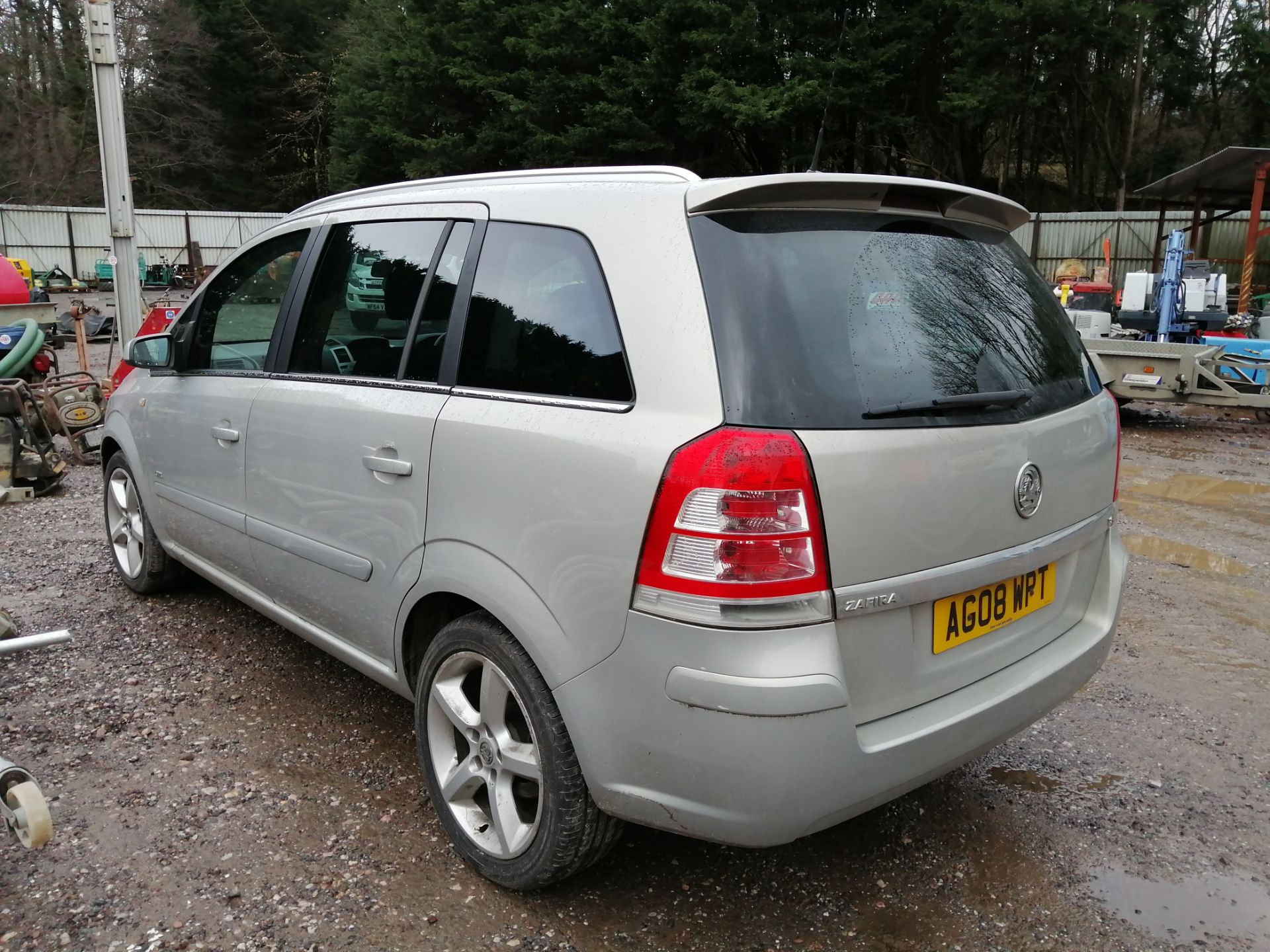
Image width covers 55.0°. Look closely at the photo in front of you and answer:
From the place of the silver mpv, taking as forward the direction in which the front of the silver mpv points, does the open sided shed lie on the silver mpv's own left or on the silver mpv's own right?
on the silver mpv's own right

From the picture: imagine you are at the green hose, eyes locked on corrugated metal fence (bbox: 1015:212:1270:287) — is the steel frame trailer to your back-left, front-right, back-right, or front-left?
front-right

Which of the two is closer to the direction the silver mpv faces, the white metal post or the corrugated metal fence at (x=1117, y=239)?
the white metal post

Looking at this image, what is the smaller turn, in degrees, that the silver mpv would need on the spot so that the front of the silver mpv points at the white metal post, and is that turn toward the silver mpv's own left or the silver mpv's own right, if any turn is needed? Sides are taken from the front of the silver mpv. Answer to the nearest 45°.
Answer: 0° — it already faces it

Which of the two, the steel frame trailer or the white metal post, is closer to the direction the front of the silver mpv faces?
the white metal post

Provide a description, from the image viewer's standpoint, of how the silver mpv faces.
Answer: facing away from the viewer and to the left of the viewer

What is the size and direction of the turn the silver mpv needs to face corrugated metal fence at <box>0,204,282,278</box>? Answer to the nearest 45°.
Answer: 0° — it already faces it

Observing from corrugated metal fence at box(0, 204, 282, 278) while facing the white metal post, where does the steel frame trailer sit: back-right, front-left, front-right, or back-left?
front-left

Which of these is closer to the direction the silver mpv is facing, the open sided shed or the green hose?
the green hose

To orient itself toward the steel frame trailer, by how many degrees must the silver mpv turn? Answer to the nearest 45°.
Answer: approximately 90° to its right

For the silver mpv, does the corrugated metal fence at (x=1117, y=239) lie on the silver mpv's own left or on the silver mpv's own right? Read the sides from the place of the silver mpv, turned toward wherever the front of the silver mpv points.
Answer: on the silver mpv's own right

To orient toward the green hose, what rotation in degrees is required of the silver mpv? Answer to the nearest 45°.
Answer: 0° — it already faces it
